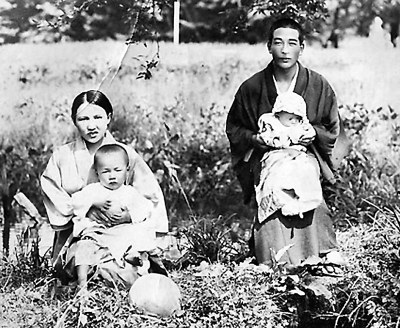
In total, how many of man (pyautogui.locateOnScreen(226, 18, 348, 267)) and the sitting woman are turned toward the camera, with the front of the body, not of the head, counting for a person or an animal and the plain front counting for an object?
2

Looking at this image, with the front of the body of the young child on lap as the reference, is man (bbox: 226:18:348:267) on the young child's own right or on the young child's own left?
on the young child's own left

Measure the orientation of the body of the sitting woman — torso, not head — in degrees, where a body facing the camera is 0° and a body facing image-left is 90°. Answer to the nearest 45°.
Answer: approximately 0°

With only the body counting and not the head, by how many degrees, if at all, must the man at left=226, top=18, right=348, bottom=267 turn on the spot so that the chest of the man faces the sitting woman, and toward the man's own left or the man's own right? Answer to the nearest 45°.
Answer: approximately 90° to the man's own right

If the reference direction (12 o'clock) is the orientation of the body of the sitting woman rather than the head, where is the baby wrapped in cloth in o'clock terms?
The baby wrapped in cloth is roughly at 9 o'clock from the sitting woman.

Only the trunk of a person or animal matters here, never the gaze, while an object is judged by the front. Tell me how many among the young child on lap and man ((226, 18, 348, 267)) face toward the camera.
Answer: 2

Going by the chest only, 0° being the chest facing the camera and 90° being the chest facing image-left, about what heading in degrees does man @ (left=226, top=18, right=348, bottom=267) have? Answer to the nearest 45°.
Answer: approximately 0°
